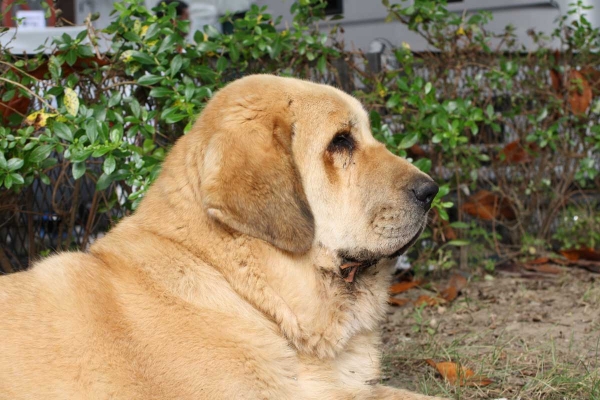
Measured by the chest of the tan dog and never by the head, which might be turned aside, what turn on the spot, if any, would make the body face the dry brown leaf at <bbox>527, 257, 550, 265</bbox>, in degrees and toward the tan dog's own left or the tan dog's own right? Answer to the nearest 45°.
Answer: approximately 45° to the tan dog's own left

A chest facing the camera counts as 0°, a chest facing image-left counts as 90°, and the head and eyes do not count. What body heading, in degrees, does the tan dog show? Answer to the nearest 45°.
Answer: approximately 270°

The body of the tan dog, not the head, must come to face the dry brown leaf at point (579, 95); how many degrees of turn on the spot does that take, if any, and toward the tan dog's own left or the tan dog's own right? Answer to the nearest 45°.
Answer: approximately 45° to the tan dog's own left

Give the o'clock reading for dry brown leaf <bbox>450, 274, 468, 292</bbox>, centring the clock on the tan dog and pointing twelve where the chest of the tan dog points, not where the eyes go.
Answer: The dry brown leaf is roughly at 10 o'clock from the tan dog.

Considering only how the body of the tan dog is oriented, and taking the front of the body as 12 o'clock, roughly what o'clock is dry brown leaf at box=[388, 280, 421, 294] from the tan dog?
The dry brown leaf is roughly at 10 o'clock from the tan dog.
